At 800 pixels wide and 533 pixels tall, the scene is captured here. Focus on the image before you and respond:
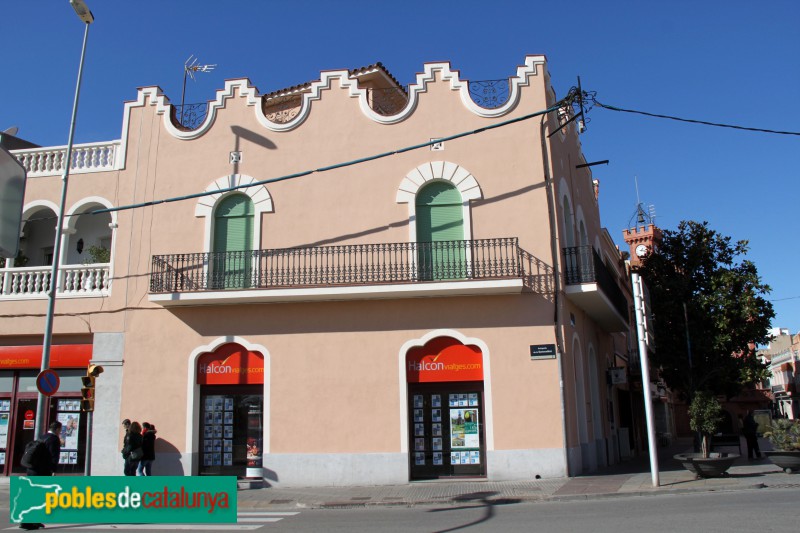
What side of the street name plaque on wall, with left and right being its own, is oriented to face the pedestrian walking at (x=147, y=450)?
right

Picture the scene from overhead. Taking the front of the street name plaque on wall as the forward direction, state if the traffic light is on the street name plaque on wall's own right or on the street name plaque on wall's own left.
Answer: on the street name plaque on wall's own right

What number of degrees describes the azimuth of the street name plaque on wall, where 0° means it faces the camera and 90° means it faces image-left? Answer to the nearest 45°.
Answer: approximately 0°

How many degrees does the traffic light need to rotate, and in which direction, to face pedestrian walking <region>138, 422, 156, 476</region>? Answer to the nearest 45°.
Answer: approximately 90° to its left

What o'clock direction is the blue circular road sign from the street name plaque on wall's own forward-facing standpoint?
The blue circular road sign is roughly at 2 o'clock from the street name plaque on wall.

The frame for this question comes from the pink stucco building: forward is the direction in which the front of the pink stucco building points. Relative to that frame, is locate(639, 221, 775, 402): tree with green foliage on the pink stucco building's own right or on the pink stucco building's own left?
on the pink stucco building's own left
